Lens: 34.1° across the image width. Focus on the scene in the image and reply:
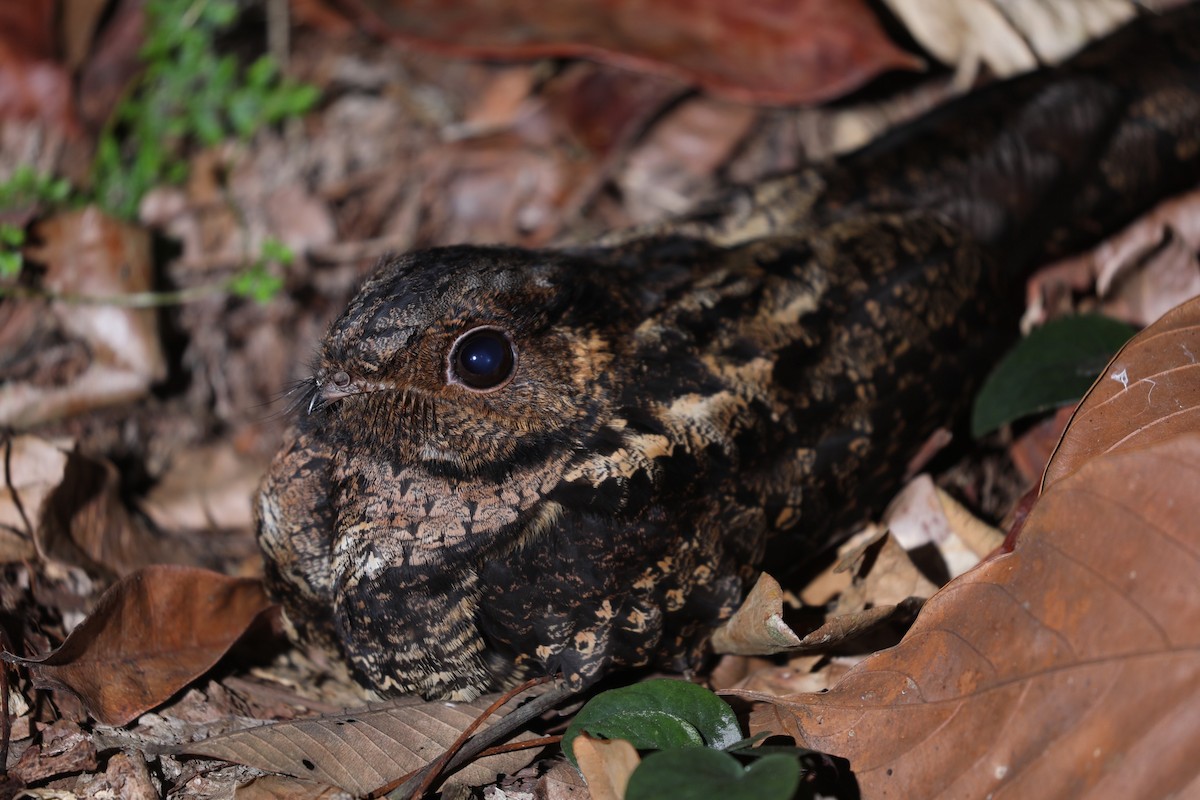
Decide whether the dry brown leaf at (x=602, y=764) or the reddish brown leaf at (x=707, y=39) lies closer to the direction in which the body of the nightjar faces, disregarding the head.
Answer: the dry brown leaf

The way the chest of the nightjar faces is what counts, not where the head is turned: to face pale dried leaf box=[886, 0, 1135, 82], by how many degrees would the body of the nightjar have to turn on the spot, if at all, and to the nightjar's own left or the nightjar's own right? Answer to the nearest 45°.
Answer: approximately 180°

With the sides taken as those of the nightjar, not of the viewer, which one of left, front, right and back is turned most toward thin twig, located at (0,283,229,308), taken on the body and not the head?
right

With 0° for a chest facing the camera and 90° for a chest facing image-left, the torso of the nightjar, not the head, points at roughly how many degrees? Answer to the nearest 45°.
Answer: approximately 45°

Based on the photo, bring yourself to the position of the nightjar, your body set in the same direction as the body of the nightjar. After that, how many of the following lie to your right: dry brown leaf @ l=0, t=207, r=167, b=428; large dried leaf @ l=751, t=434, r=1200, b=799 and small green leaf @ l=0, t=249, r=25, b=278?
2

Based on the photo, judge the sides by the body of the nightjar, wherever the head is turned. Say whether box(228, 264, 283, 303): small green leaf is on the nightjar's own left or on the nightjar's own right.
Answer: on the nightjar's own right

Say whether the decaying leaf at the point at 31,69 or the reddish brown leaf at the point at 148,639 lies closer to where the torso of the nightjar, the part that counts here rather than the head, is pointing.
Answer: the reddish brown leaf
